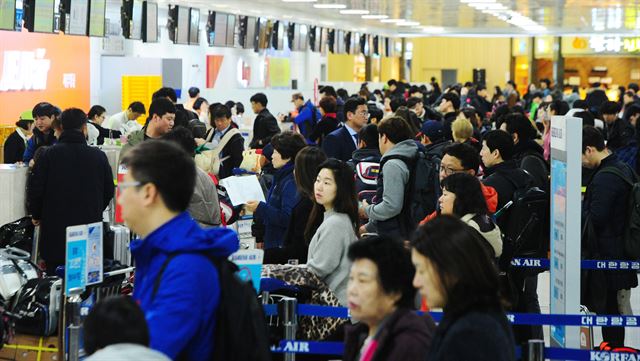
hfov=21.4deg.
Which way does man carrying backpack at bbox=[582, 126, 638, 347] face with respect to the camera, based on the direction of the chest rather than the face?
to the viewer's left

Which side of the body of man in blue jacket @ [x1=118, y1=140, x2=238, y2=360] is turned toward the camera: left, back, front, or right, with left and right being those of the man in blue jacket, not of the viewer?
left

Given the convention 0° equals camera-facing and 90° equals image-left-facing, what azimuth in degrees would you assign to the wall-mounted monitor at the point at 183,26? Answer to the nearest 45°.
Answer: approximately 315°

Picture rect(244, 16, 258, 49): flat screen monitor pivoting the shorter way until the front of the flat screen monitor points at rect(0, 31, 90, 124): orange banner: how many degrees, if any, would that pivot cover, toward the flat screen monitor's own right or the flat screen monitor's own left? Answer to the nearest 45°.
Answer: approximately 90° to the flat screen monitor's own right

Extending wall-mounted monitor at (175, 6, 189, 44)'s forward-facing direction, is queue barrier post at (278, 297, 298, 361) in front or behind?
in front

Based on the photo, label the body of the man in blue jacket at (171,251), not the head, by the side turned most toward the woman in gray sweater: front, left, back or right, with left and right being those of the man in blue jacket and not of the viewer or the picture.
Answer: right

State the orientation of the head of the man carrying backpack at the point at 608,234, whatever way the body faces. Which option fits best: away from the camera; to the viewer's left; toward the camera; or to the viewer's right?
to the viewer's left

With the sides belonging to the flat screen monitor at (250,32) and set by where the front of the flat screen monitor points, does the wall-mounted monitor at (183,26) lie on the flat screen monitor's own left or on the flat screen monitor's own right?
on the flat screen monitor's own right

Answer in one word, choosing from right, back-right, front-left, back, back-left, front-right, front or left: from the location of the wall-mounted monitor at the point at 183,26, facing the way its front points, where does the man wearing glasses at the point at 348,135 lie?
front-right
